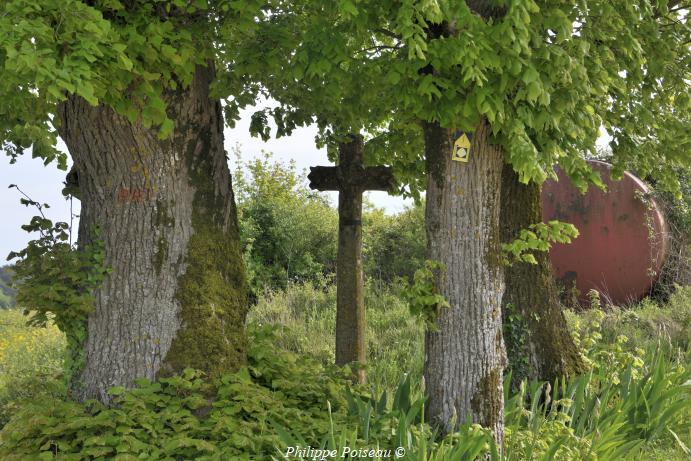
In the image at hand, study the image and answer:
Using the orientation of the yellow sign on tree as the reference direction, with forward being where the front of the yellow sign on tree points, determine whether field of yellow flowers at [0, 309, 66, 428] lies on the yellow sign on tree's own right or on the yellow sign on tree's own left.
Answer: on the yellow sign on tree's own right

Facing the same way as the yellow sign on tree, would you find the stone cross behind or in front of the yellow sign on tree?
behind

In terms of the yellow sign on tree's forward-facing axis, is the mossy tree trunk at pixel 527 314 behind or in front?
behind

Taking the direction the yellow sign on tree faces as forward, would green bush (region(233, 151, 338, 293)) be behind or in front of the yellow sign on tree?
behind

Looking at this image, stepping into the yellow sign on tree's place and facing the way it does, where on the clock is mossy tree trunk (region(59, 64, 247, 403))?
The mossy tree trunk is roughly at 3 o'clock from the yellow sign on tree.

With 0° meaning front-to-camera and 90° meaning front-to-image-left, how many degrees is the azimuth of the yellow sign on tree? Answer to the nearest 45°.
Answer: approximately 0°

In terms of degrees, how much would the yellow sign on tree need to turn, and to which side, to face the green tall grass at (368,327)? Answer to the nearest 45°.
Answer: approximately 180°

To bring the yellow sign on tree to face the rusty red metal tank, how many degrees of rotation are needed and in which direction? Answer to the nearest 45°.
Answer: approximately 180°

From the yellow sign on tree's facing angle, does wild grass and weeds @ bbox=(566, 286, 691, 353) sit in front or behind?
behind
